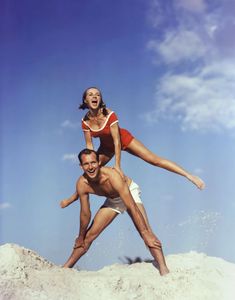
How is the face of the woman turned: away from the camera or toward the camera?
toward the camera

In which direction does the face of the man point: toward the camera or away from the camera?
toward the camera

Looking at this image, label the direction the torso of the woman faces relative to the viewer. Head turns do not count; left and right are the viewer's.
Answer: facing the viewer and to the left of the viewer
